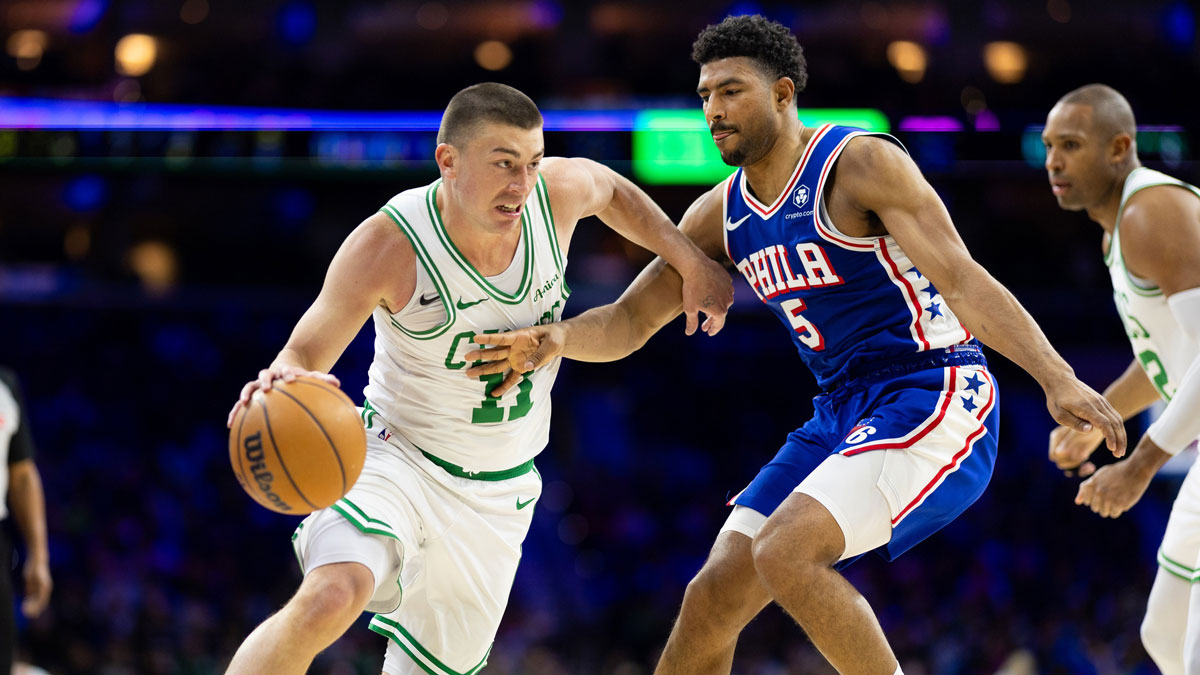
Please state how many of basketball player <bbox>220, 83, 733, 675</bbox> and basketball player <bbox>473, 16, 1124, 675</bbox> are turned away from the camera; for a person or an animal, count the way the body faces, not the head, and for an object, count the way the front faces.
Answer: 0

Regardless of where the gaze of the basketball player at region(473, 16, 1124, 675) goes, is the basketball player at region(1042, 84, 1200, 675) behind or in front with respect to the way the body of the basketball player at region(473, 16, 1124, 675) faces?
behind

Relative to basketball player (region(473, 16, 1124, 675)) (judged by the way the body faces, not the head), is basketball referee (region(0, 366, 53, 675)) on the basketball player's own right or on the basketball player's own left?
on the basketball player's own right

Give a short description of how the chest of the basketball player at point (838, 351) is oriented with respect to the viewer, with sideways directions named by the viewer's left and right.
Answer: facing the viewer and to the left of the viewer
